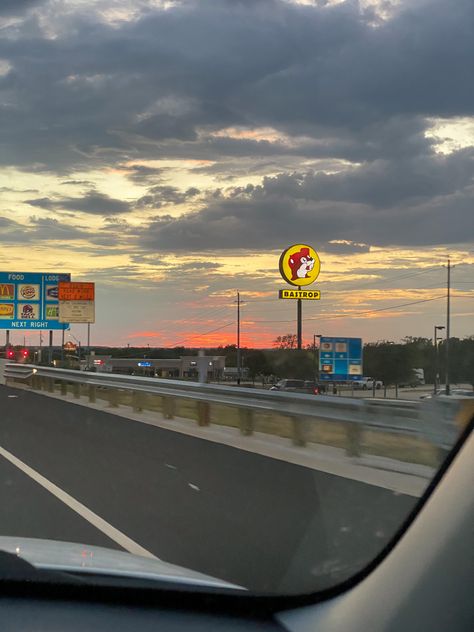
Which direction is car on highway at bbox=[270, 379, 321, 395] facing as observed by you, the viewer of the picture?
facing to the left of the viewer

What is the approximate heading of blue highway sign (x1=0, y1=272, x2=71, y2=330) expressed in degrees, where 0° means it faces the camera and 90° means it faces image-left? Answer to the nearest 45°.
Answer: approximately 0°

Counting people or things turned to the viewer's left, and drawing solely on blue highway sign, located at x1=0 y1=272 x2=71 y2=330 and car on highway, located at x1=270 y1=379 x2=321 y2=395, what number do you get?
1
